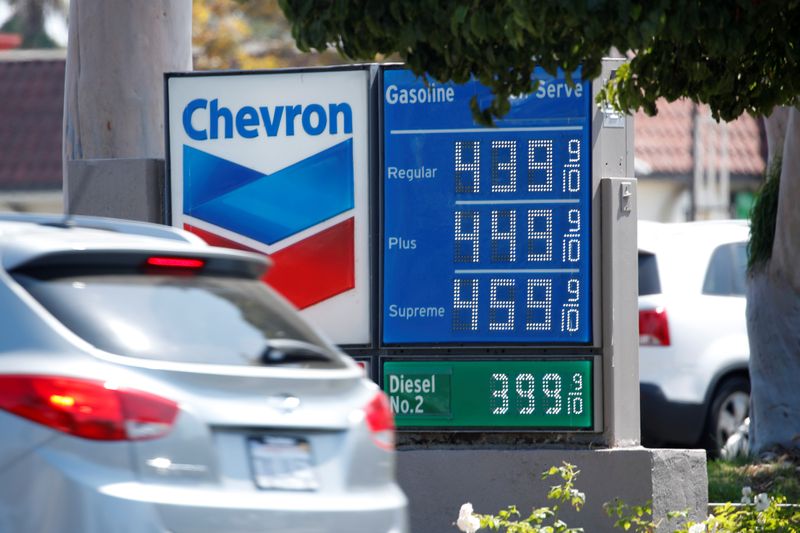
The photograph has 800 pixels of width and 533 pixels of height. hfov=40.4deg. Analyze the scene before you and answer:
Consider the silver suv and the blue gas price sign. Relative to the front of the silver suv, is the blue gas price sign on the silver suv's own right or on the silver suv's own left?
on the silver suv's own right

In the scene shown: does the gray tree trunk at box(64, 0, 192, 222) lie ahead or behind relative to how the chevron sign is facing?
behind

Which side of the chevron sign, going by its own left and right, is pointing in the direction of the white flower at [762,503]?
left

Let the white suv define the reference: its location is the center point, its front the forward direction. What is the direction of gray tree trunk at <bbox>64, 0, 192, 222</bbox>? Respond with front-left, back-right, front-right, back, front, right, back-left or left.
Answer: back

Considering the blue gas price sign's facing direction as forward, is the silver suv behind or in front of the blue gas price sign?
in front

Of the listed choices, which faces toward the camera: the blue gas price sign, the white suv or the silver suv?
the blue gas price sign

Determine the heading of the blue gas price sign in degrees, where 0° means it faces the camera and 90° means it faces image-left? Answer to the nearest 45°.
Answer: approximately 0°

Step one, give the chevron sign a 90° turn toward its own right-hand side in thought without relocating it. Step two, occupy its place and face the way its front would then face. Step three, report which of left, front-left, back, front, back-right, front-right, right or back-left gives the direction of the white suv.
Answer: back-right

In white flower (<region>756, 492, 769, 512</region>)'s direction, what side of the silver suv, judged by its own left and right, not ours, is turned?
right

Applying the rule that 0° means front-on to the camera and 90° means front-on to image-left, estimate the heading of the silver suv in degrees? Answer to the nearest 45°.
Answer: approximately 135°

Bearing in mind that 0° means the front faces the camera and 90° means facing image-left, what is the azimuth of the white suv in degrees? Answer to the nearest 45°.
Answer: approximately 225°

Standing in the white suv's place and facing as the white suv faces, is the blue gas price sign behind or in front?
behind
